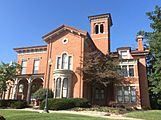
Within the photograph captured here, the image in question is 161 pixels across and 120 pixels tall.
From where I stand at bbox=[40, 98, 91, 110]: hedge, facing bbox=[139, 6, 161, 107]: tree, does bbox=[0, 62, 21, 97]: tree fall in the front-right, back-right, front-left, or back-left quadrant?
back-left

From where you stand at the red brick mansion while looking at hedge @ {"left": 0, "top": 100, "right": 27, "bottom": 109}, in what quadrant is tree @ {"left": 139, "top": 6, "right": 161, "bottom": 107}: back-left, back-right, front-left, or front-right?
back-left

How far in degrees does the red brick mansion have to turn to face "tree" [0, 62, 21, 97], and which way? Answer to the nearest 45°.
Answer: approximately 90° to its right

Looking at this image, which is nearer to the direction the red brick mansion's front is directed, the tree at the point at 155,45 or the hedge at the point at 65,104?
the hedge

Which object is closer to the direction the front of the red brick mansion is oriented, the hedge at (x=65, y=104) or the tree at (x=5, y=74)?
the hedge

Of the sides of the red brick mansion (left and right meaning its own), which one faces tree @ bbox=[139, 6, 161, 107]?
left

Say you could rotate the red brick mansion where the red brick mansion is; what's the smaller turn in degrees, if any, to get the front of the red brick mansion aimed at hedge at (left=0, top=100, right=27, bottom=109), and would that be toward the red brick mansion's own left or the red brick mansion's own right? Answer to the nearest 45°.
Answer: approximately 45° to the red brick mansion's own right

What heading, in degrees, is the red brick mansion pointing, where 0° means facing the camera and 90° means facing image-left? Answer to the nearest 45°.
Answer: approximately 0°

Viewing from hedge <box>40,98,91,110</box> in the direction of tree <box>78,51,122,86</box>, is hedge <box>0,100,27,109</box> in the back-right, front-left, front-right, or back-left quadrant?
back-left

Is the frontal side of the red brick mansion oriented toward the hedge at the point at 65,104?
yes
